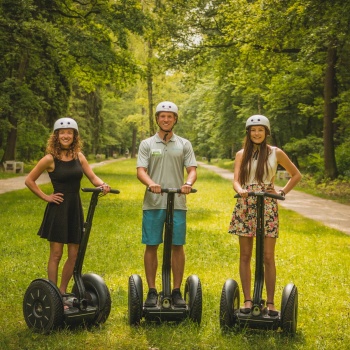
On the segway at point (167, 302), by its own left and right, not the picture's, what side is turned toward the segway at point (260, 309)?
left

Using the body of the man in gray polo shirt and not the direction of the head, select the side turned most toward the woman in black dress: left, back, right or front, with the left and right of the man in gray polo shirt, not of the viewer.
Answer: right

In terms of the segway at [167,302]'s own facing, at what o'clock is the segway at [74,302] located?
the segway at [74,302] is roughly at 3 o'clock from the segway at [167,302].

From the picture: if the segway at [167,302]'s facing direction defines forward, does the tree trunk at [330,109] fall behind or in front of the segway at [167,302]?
behind

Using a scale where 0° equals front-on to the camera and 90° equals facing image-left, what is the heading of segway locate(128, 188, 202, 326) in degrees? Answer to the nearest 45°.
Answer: approximately 0°
